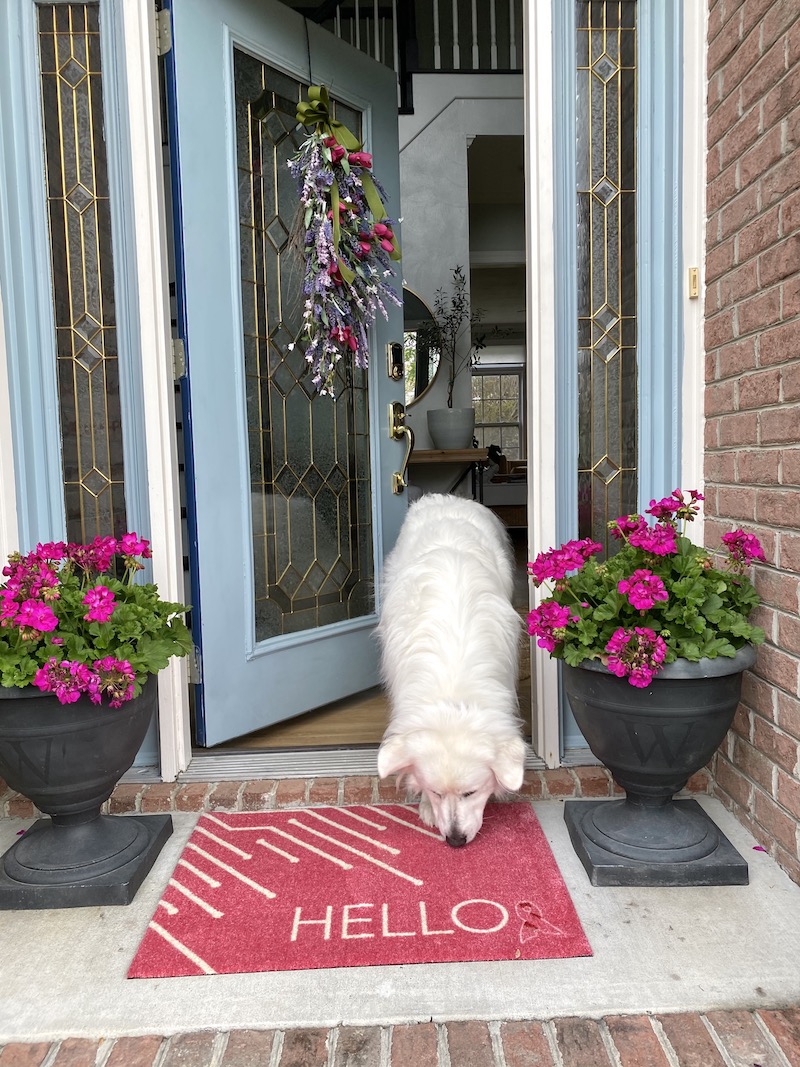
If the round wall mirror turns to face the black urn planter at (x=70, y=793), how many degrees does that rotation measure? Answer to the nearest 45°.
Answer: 0° — it already faces it

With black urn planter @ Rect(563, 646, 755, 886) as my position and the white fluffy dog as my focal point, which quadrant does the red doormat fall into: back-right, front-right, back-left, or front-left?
front-left

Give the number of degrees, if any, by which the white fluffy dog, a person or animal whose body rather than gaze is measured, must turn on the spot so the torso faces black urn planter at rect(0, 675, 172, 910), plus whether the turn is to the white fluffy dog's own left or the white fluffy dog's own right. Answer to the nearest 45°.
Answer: approximately 90° to the white fluffy dog's own right

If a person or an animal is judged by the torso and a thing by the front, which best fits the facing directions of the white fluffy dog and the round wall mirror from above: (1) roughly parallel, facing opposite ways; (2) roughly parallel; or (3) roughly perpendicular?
roughly parallel

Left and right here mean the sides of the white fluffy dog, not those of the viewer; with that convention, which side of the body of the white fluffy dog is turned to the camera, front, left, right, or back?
front

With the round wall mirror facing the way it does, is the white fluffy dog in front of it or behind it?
in front

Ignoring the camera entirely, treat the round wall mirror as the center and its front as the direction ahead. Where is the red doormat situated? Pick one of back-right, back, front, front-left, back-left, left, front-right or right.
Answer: front

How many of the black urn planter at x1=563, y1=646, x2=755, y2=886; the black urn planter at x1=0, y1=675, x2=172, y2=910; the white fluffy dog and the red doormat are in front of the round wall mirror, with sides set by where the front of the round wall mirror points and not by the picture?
4

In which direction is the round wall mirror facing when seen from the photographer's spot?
facing the viewer

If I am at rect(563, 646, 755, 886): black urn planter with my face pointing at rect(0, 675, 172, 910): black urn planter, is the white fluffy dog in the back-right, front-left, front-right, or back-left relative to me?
front-right

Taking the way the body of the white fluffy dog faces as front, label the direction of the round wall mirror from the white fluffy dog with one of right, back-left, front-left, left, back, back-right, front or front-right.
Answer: back

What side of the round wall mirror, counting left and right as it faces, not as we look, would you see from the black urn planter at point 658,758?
front

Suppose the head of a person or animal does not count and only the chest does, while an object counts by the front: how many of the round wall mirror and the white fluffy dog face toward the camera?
2
